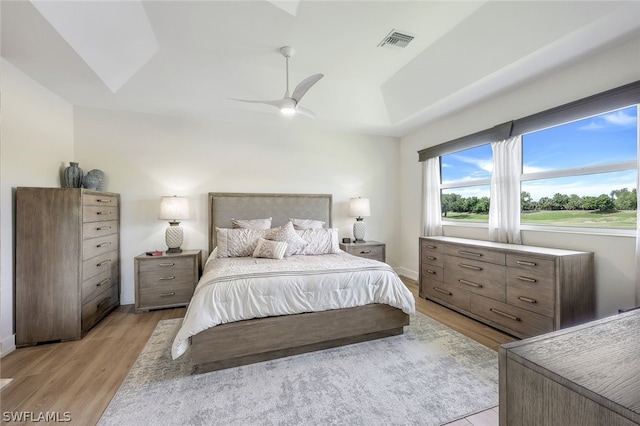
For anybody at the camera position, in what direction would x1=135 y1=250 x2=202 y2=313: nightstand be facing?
facing the viewer

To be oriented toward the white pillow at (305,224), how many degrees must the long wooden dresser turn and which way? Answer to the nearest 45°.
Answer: approximately 45° to its right

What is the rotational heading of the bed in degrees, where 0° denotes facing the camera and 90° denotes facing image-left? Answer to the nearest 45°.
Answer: approximately 0°

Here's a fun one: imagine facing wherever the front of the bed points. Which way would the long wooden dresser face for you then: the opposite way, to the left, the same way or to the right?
to the right

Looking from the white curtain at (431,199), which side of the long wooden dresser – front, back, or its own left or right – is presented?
right

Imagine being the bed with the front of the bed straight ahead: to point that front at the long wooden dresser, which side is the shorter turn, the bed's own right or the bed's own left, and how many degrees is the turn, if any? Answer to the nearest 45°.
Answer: approximately 90° to the bed's own left

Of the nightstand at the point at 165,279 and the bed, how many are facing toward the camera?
2

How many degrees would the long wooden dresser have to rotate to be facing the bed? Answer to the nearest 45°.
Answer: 0° — it already faces it

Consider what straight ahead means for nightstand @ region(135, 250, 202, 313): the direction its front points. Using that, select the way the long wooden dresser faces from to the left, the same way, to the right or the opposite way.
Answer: to the right

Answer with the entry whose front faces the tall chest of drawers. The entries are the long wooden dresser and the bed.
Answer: the long wooden dresser

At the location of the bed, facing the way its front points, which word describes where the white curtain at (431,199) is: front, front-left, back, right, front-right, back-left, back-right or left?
back-left

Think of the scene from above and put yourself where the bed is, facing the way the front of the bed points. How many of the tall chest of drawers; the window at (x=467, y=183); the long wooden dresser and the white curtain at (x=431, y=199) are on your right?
1

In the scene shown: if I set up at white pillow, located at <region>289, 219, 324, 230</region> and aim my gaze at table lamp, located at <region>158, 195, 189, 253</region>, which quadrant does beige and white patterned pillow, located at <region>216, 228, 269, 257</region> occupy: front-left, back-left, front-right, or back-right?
front-left

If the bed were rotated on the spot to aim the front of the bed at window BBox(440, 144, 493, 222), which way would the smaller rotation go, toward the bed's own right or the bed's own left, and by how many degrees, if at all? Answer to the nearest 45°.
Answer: approximately 135° to the bed's own left

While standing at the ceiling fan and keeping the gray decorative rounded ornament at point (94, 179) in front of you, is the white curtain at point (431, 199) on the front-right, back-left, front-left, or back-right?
back-right

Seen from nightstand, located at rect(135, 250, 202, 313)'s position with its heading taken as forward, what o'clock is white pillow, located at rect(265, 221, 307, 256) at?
The white pillow is roughly at 10 o'clock from the nightstand.

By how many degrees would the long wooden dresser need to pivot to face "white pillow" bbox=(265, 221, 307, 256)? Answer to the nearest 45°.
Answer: approximately 45° to its right
